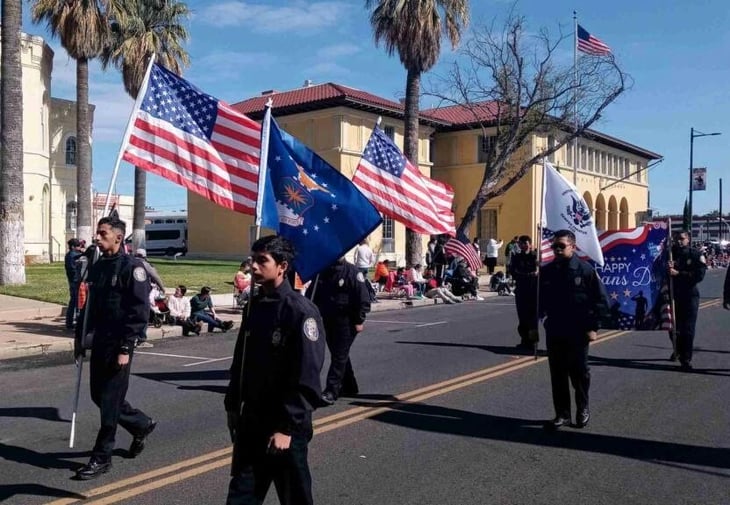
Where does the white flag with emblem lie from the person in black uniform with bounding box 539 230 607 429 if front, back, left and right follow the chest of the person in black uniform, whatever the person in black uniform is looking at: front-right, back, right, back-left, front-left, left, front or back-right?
back-right

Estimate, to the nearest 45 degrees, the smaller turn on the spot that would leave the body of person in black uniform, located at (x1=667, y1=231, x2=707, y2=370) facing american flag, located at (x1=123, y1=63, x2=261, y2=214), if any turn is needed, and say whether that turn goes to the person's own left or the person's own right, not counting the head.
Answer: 0° — they already face it

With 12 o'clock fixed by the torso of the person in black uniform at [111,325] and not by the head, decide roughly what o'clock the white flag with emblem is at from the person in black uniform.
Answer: The white flag with emblem is roughly at 7 o'clock from the person in black uniform.

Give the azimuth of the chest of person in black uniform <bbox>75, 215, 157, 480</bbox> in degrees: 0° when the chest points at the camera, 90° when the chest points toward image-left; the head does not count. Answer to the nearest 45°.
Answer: approximately 45°

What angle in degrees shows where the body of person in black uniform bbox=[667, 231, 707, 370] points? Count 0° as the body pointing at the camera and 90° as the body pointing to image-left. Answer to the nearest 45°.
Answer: approximately 45°

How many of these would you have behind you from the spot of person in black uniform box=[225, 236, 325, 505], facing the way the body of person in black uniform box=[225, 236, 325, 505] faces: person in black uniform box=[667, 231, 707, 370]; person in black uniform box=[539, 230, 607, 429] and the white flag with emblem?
3

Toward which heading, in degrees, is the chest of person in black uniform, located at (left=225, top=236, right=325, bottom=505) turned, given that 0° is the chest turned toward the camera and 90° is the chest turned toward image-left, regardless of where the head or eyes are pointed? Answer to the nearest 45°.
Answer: approximately 45°

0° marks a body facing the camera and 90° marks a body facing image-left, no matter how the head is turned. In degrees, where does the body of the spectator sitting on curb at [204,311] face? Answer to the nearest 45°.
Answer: approximately 315°

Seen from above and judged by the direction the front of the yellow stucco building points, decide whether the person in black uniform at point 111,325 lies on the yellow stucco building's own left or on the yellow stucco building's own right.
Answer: on the yellow stucco building's own right
